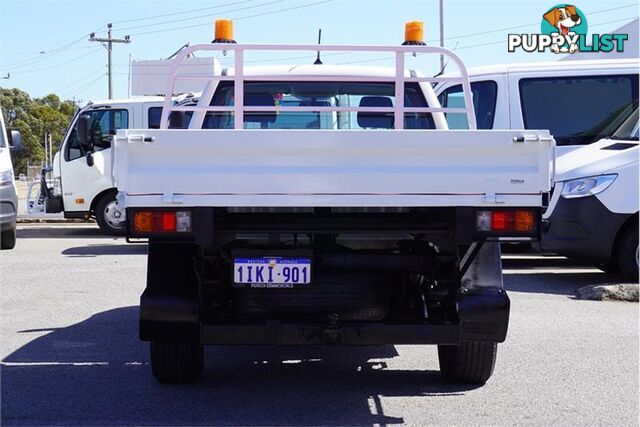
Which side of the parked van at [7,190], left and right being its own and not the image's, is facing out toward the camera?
front

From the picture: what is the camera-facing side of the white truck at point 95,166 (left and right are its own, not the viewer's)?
left

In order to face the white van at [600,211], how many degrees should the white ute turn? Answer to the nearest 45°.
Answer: approximately 45° to its right

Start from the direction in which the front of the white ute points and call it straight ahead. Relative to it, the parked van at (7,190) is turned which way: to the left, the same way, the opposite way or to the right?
the opposite way

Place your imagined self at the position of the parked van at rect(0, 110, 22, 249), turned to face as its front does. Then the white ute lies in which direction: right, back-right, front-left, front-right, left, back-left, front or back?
front

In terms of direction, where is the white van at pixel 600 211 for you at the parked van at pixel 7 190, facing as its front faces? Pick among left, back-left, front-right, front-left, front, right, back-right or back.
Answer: front-left

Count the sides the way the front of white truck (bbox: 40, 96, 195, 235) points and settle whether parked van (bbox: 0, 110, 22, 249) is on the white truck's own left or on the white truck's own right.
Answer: on the white truck's own left

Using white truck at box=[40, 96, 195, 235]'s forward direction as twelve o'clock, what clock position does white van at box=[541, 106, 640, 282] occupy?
The white van is roughly at 8 o'clock from the white truck.

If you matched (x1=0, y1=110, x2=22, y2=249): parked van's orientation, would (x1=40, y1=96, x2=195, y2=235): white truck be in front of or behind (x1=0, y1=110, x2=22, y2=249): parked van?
behind

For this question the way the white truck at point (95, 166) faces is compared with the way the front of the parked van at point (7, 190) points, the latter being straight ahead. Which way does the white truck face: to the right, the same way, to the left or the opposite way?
to the right

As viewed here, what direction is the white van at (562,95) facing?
to the viewer's left

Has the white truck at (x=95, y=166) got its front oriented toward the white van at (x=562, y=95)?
no

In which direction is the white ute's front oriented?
away from the camera
